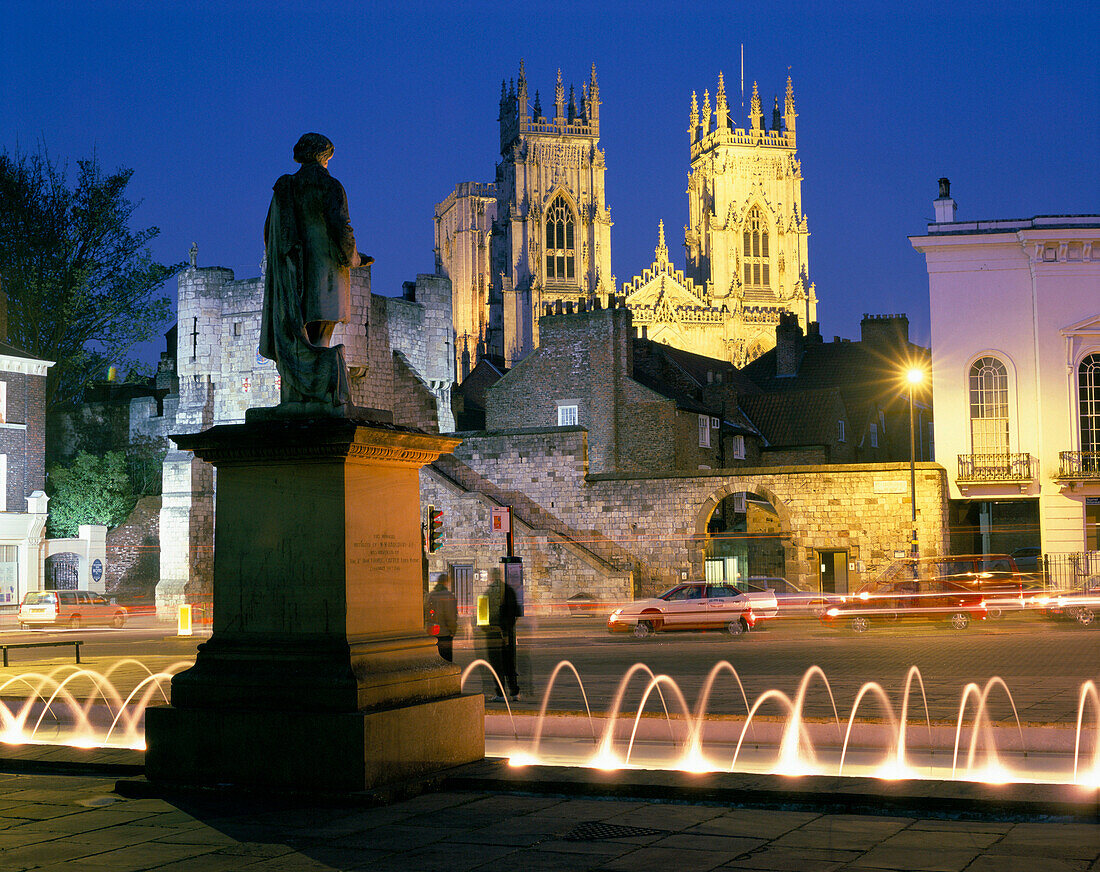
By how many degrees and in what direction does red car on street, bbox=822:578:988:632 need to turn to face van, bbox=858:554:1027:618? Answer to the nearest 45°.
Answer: approximately 135° to its right

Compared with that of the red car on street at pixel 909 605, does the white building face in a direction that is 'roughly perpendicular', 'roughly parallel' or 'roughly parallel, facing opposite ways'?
roughly perpendicular

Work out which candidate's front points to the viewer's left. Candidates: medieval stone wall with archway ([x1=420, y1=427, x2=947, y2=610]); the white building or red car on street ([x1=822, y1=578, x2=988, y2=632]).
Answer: the red car on street

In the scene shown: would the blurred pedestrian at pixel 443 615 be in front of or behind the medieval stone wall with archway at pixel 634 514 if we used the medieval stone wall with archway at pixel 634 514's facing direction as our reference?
in front

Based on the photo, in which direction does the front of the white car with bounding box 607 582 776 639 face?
to the viewer's left

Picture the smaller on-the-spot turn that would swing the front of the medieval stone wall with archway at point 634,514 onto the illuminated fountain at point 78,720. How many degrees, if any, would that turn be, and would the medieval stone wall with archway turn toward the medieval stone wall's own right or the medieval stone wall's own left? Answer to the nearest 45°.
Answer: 0° — it already faces it

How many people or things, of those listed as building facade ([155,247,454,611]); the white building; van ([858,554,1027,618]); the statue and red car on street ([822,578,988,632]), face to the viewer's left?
2

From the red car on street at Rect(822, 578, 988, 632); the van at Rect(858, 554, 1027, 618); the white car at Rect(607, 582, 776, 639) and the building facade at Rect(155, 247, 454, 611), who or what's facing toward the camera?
the building facade

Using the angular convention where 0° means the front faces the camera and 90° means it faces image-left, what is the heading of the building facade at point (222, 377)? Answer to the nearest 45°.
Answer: approximately 0°

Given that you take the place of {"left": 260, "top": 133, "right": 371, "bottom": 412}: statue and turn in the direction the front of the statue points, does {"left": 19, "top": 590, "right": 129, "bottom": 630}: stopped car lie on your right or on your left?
on your left

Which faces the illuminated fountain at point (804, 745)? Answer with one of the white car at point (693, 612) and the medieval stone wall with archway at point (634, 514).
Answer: the medieval stone wall with archway

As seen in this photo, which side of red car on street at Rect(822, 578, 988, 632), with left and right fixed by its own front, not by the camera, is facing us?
left

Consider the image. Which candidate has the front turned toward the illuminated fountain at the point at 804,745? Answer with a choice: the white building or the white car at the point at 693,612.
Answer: the white building
